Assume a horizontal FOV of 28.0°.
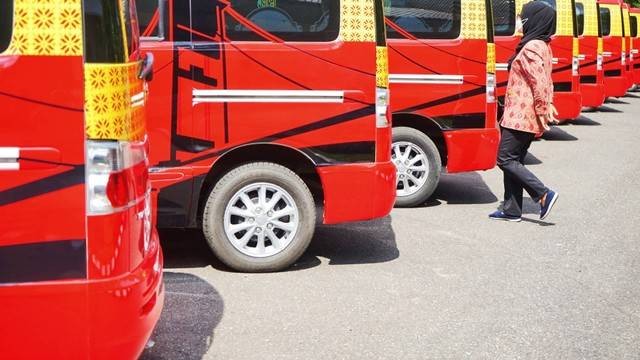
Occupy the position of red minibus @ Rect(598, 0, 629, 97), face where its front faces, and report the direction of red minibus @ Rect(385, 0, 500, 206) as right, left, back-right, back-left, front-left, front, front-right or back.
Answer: left

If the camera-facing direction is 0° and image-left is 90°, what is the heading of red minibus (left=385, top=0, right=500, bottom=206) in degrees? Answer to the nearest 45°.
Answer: approximately 90°

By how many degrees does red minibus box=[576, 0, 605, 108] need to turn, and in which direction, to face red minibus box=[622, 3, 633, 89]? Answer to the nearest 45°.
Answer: approximately 90° to its right

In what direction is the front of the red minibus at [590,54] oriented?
to the viewer's left

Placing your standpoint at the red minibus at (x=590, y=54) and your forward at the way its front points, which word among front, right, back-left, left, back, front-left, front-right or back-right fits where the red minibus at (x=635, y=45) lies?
right

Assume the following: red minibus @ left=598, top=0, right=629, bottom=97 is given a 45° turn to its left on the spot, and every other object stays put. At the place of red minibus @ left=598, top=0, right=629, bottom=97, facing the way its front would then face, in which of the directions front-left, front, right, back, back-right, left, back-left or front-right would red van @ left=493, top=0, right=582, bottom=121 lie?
front-left

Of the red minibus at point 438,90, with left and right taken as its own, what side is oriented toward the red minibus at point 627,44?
right

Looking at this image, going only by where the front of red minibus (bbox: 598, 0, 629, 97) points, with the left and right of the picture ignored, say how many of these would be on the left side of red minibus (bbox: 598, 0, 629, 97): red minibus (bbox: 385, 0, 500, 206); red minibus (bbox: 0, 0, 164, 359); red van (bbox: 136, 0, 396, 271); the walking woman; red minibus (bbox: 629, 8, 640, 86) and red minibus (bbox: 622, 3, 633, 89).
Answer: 4

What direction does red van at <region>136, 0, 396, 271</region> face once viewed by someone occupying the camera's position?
facing to the left of the viewer

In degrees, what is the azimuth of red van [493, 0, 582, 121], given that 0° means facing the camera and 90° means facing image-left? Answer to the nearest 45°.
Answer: approximately 90°

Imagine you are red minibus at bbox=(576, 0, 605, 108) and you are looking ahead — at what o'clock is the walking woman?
The walking woman is roughly at 9 o'clock from the red minibus.
